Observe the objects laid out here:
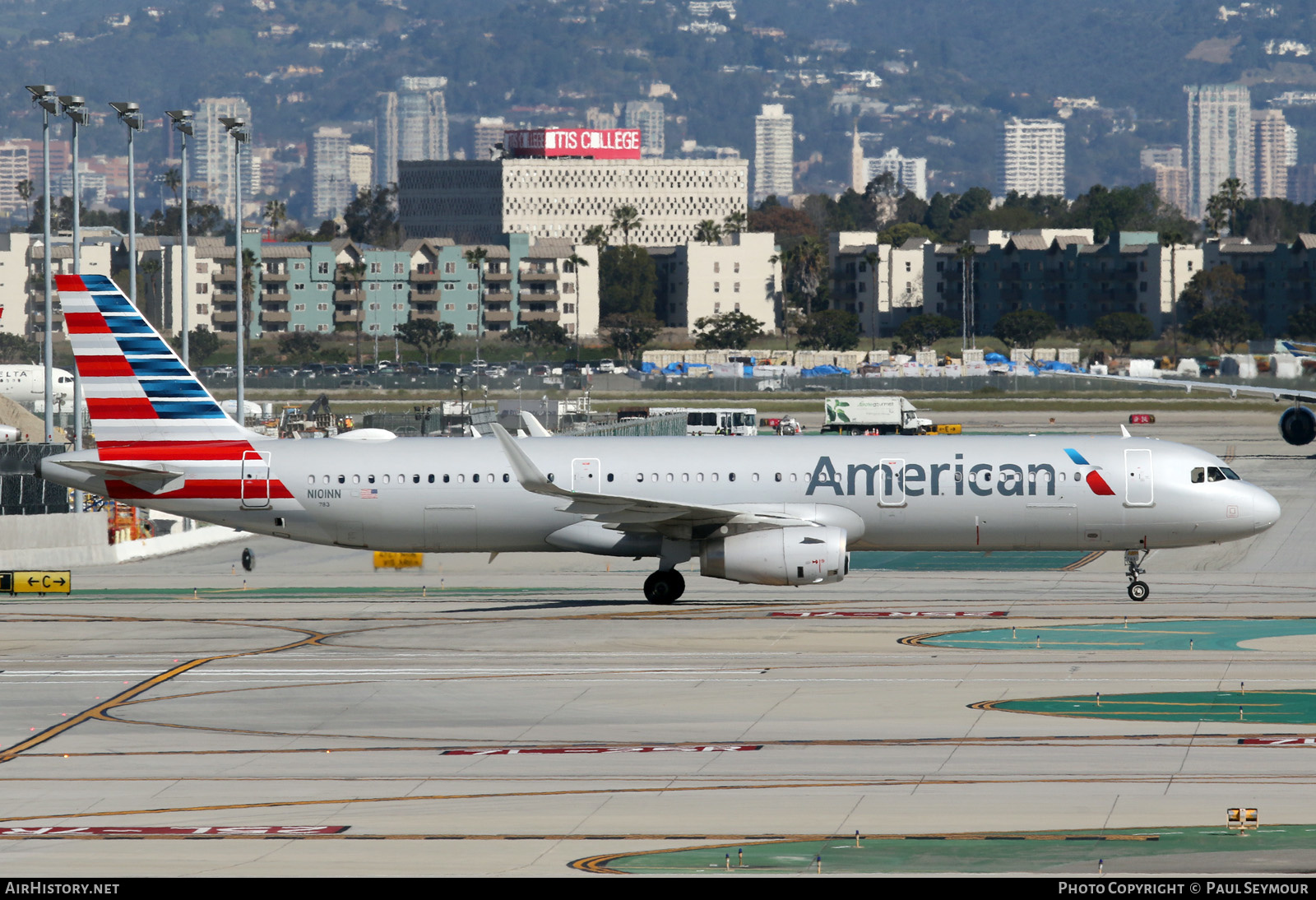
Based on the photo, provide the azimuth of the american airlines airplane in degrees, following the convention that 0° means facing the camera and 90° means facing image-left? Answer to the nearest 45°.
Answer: approximately 270°
